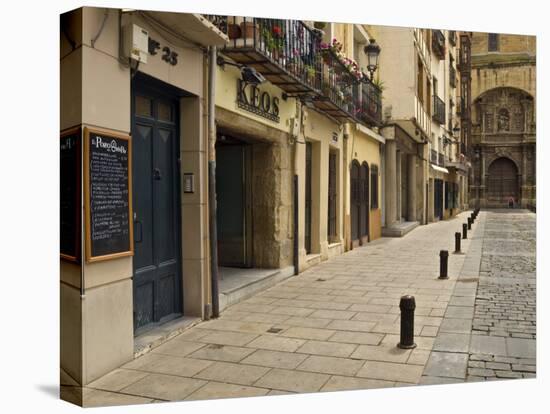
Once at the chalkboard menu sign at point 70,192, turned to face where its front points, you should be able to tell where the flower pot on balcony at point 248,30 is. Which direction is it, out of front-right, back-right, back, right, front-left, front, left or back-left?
back

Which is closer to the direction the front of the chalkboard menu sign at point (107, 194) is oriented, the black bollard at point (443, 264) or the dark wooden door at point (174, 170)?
the black bollard

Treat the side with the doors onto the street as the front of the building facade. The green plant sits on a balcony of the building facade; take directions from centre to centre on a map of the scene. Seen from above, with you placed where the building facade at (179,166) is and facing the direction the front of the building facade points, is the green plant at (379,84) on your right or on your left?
on your left

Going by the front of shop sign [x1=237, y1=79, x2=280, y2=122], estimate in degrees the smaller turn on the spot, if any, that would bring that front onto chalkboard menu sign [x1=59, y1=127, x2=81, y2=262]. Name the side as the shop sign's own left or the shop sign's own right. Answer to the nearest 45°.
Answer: approximately 45° to the shop sign's own right

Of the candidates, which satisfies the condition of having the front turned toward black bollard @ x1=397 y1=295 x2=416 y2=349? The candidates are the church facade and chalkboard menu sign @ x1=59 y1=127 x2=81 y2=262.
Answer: the church facade

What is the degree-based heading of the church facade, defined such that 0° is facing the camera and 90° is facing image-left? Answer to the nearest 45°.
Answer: approximately 0°

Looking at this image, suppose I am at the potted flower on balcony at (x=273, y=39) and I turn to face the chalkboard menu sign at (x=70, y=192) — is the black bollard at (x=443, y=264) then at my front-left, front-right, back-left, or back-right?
back-left

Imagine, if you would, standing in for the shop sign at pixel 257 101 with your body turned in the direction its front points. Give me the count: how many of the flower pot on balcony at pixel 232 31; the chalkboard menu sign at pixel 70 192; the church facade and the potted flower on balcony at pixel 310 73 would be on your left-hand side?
2

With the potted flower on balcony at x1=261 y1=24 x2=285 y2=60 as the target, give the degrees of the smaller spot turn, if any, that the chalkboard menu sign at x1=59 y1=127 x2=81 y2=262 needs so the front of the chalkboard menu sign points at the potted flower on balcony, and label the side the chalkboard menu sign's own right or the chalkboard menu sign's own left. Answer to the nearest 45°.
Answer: approximately 180°

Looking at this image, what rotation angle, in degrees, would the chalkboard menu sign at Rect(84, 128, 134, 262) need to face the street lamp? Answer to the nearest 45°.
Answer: approximately 90° to its left

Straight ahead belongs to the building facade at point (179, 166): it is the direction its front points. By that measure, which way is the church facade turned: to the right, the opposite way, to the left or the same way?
to the right

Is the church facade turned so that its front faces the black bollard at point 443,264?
yes
